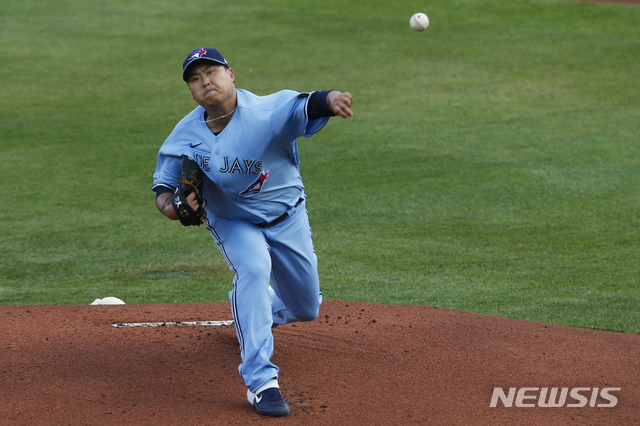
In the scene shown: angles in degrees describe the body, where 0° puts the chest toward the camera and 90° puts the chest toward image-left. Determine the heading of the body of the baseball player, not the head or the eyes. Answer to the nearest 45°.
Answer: approximately 0°
